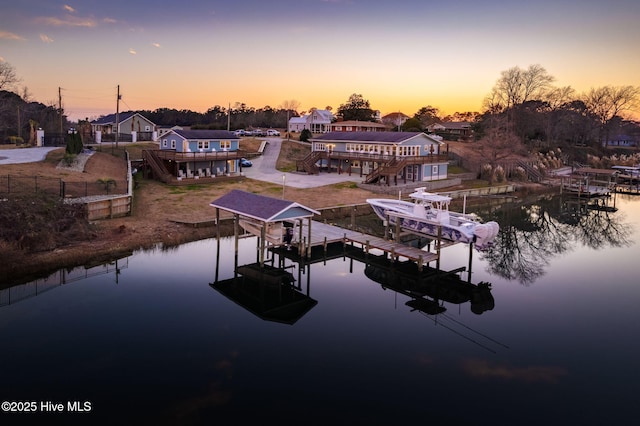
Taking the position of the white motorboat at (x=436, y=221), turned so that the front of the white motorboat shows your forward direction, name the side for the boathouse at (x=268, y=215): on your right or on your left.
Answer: on your left

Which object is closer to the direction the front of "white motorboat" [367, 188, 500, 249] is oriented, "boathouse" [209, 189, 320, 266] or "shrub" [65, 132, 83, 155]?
the shrub

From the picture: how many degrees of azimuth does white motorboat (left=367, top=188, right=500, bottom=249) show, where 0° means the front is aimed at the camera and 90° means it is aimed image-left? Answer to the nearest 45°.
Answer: approximately 135°

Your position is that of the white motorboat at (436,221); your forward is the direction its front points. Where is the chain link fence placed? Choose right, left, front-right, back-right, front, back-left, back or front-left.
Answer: front-left

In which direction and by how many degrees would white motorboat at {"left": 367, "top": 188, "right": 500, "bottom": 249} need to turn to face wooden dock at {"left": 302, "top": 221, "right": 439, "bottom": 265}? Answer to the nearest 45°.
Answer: approximately 45° to its left
